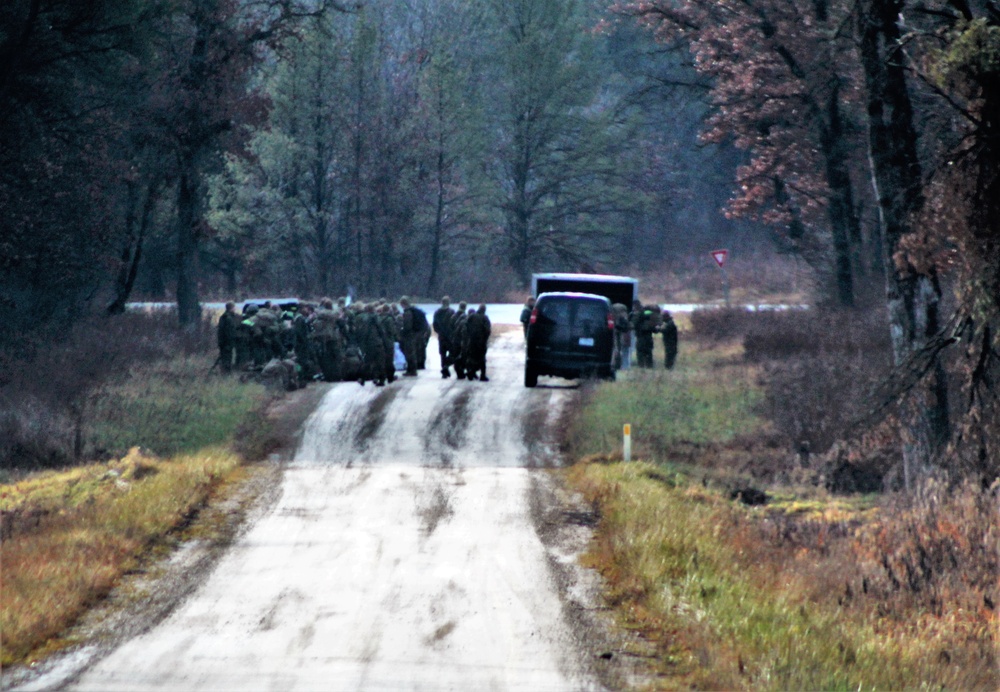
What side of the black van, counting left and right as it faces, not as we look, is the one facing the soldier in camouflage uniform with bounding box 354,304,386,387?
left

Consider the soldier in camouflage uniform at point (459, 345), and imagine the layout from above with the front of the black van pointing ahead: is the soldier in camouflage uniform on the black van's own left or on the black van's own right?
on the black van's own left

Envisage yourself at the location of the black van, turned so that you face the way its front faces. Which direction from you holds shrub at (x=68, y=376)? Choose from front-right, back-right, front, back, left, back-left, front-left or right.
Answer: left

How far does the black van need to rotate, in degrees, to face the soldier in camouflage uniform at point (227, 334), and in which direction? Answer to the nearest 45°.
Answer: approximately 90° to its left

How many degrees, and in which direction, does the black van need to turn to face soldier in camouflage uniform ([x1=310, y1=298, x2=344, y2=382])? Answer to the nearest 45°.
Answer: approximately 90° to its left

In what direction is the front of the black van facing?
away from the camera

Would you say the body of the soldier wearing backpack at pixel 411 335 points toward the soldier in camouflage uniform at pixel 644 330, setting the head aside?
no

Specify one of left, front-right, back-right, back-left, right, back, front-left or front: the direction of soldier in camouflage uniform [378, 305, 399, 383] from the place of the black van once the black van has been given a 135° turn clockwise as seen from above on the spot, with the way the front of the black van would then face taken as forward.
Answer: back-right

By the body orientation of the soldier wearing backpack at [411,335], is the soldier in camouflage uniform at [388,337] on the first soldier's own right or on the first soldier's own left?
on the first soldier's own left

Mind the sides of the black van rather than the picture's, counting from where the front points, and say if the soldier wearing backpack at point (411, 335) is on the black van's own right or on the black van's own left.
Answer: on the black van's own left
